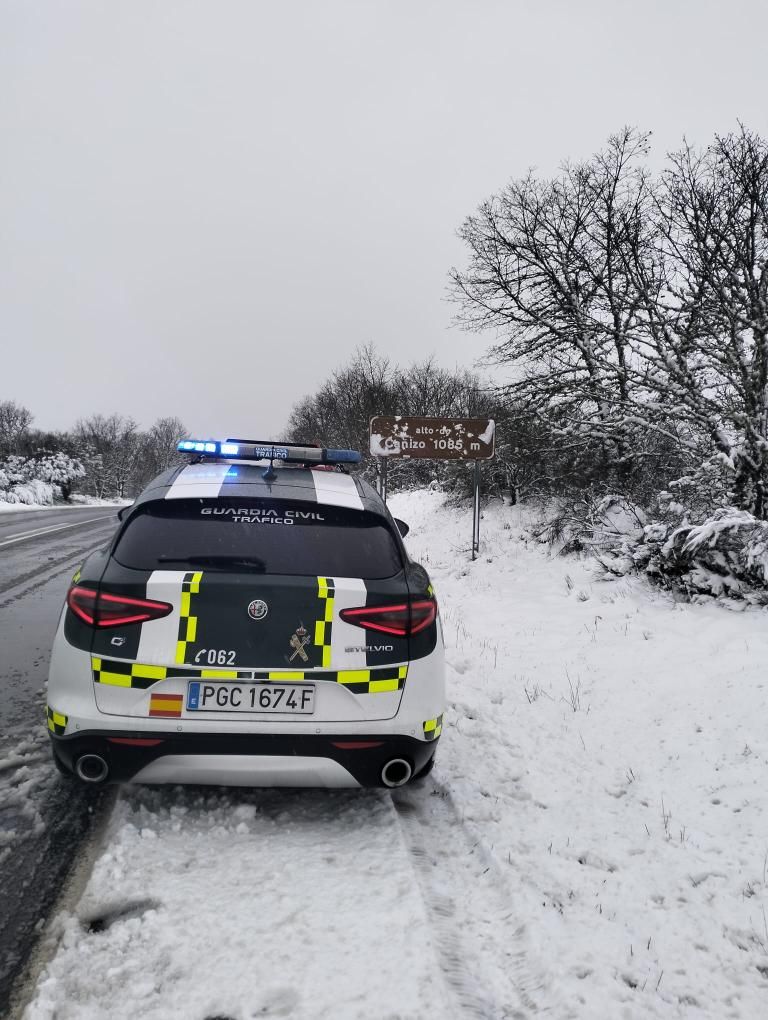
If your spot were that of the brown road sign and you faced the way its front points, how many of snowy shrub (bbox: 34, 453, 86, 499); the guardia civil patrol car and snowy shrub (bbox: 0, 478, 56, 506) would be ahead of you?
1

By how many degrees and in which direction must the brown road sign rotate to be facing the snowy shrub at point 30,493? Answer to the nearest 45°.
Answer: approximately 135° to its right

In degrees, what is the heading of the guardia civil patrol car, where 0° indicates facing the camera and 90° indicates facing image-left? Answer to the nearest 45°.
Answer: approximately 180°

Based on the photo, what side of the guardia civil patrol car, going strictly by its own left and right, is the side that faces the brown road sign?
front

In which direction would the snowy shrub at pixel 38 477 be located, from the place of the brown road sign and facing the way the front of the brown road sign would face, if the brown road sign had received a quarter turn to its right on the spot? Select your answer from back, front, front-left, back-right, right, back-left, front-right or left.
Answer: front-right

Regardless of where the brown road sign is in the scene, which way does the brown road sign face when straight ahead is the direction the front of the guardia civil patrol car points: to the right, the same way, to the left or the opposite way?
the opposite way

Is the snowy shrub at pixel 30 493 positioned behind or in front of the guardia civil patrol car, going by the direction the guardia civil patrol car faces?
in front

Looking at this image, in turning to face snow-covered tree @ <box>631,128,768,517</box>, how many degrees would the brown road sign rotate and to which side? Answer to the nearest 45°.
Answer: approximately 45° to its left

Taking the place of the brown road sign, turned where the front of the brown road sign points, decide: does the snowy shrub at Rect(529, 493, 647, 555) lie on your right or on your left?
on your left

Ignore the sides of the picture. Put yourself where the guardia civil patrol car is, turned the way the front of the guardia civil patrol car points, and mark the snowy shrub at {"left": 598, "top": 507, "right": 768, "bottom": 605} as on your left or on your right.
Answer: on your right

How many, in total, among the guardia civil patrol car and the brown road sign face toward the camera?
1

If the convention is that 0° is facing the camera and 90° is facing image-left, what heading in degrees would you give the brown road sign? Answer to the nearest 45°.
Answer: approximately 0°

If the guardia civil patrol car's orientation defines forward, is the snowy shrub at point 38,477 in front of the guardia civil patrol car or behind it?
in front
